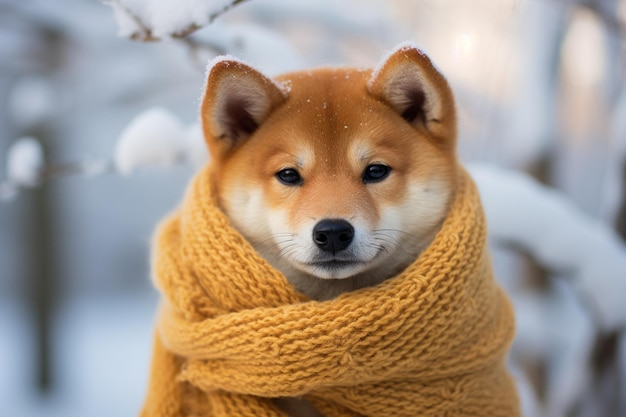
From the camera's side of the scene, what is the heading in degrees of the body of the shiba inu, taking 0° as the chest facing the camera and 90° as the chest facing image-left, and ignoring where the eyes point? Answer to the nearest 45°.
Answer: approximately 0°

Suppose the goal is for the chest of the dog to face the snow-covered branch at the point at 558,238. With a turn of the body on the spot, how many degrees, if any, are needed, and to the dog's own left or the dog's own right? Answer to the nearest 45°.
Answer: approximately 135° to the dog's own left

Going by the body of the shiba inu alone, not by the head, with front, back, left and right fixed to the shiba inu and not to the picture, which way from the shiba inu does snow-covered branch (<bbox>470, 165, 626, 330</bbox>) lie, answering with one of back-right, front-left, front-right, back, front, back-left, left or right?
back-left
